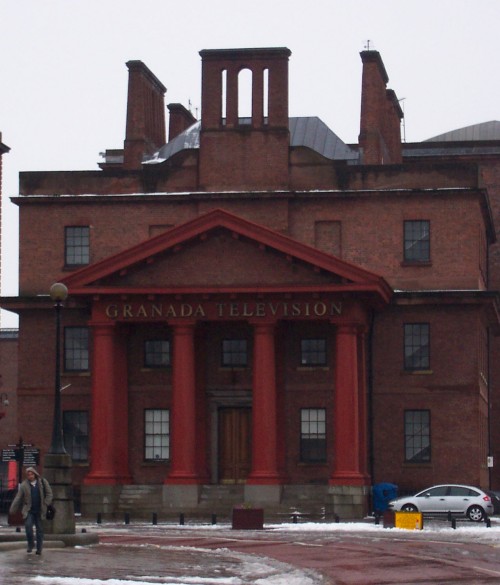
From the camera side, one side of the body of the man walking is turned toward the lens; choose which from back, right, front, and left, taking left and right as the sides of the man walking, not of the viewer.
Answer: front

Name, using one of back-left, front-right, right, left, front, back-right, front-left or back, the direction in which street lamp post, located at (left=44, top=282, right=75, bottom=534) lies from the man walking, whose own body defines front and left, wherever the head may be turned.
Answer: back
